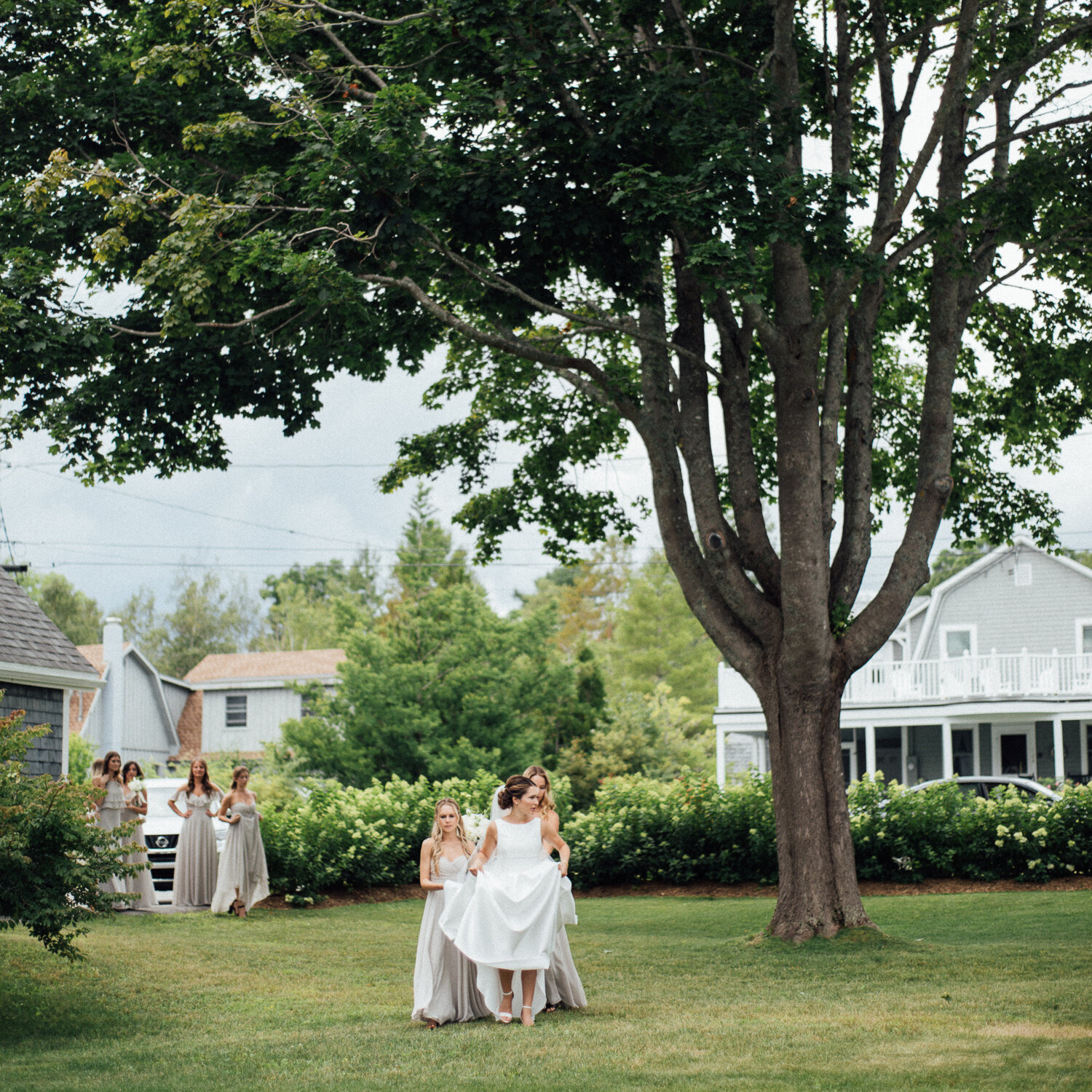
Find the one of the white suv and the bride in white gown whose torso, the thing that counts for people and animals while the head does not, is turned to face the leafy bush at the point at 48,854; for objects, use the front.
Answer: the white suv

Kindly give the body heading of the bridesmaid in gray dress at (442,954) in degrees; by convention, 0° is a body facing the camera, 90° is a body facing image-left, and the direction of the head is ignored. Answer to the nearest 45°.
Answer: approximately 0°

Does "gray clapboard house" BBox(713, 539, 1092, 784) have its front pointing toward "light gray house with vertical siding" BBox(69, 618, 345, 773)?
no

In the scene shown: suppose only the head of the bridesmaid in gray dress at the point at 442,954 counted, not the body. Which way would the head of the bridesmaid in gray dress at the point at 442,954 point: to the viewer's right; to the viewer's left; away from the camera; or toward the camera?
toward the camera

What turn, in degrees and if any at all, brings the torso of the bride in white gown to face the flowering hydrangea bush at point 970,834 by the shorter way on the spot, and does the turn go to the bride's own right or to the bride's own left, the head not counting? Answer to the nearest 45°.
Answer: approximately 135° to the bride's own left

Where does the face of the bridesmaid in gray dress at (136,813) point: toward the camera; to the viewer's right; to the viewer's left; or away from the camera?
toward the camera

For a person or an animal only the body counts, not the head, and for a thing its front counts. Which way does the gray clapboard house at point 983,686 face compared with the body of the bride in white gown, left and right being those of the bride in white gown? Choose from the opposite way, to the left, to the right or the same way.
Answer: the same way

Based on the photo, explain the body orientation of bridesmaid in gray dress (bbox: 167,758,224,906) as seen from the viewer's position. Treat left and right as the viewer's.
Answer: facing the viewer

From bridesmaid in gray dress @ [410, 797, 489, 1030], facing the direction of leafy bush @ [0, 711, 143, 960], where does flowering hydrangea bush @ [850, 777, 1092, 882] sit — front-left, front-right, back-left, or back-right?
back-right

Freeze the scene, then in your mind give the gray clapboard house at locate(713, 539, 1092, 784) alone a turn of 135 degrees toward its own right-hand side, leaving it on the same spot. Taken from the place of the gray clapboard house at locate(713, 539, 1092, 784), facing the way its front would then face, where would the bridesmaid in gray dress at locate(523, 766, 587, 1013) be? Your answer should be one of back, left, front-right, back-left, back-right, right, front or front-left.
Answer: back-left

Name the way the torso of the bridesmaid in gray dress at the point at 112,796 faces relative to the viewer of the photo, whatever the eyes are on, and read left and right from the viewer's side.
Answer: facing the viewer and to the right of the viewer

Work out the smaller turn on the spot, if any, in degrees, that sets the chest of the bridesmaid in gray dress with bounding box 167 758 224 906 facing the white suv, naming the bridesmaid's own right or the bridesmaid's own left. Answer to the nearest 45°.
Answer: approximately 180°

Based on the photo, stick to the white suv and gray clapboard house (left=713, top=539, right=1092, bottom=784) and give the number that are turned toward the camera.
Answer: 2

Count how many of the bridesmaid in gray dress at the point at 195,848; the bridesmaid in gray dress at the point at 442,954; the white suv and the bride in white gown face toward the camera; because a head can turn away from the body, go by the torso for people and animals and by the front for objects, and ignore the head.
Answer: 4

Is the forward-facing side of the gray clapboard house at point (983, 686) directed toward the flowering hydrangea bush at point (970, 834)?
yes

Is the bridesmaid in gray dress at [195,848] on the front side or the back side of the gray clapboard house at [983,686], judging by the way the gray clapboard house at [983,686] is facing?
on the front side

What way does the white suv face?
toward the camera

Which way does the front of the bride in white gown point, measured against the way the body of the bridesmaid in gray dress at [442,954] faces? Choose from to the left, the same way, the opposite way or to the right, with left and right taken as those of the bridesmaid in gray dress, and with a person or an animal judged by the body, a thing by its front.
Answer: the same way

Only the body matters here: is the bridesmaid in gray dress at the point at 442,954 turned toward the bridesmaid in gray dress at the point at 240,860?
no
